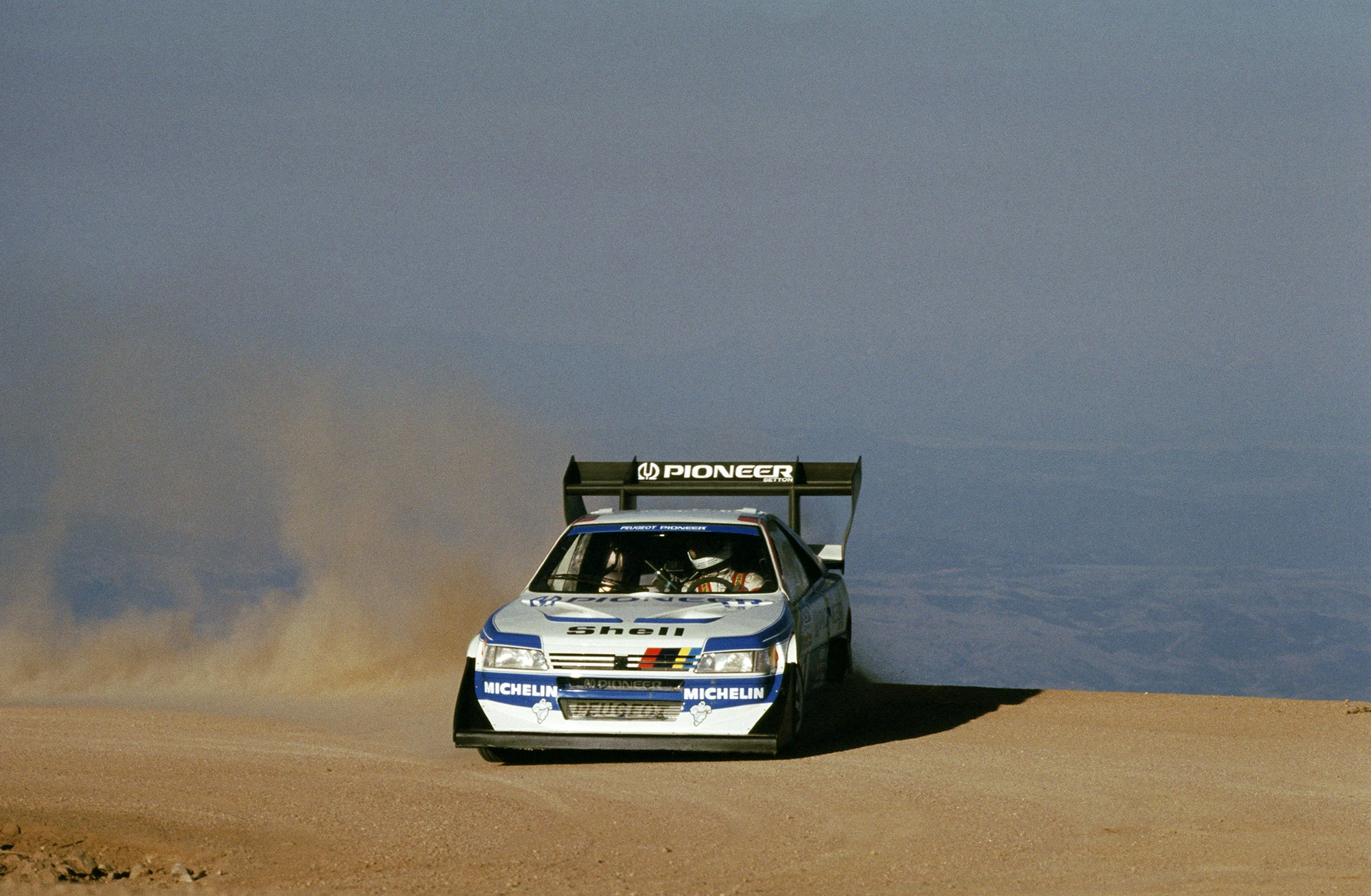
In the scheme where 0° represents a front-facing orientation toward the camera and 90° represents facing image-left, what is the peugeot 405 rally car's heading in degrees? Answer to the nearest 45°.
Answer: approximately 0°
